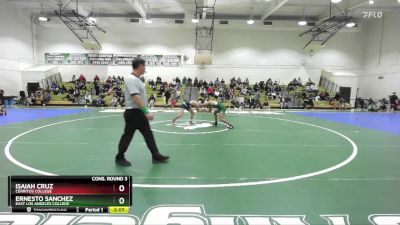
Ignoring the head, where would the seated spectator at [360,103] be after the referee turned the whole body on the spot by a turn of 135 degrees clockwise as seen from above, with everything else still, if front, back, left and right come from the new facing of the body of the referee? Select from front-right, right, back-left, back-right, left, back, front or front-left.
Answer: back

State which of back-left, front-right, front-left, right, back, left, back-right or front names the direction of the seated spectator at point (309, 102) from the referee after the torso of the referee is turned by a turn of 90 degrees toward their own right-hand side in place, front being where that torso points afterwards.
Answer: back-left

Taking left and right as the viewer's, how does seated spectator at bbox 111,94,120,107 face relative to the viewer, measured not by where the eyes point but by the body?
facing the viewer

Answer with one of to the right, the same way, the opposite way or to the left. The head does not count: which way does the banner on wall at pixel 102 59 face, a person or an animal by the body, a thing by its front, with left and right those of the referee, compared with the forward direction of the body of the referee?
to the right

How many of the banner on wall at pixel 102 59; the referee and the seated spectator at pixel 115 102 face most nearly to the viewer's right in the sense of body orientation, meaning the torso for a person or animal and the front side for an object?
1

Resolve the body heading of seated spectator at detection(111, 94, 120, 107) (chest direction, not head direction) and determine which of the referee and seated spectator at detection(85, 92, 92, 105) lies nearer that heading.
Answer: the referee

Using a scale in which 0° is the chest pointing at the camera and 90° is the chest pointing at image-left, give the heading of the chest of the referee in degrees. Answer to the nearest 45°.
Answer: approximately 270°

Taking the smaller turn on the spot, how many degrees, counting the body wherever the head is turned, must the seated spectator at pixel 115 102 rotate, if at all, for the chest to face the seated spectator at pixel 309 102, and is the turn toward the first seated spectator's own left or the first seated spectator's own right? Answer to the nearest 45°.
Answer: approximately 90° to the first seated spectator's own left

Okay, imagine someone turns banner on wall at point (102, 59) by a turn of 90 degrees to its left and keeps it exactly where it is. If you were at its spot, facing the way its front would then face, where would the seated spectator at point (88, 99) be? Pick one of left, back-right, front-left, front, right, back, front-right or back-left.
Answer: right

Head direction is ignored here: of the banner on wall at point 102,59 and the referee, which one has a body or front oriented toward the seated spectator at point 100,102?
the banner on wall

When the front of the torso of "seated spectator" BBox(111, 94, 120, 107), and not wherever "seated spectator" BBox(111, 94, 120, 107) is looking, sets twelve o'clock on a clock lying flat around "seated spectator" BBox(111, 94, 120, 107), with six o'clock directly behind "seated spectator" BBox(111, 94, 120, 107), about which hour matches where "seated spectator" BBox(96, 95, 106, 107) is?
"seated spectator" BBox(96, 95, 106, 107) is roughly at 4 o'clock from "seated spectator" BBox(111, 94, 120, 107).

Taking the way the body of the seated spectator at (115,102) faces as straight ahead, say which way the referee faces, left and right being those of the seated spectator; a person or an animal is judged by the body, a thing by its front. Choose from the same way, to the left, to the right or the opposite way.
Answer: to the left

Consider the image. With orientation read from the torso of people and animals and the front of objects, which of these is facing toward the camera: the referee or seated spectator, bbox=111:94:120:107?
the seated spectator

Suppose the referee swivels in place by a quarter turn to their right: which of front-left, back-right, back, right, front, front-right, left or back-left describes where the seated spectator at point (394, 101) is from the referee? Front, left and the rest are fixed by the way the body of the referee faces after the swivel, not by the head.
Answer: back-left

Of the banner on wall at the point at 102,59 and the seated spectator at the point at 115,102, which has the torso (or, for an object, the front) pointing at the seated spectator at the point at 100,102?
the banner on wall

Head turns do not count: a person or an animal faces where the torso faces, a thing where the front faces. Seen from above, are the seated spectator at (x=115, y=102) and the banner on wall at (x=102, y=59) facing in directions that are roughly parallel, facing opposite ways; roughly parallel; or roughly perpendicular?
roughly parallel

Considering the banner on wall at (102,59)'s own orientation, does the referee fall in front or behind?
in front

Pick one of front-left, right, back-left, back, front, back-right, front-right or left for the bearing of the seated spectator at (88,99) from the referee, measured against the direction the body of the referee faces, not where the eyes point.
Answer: left
